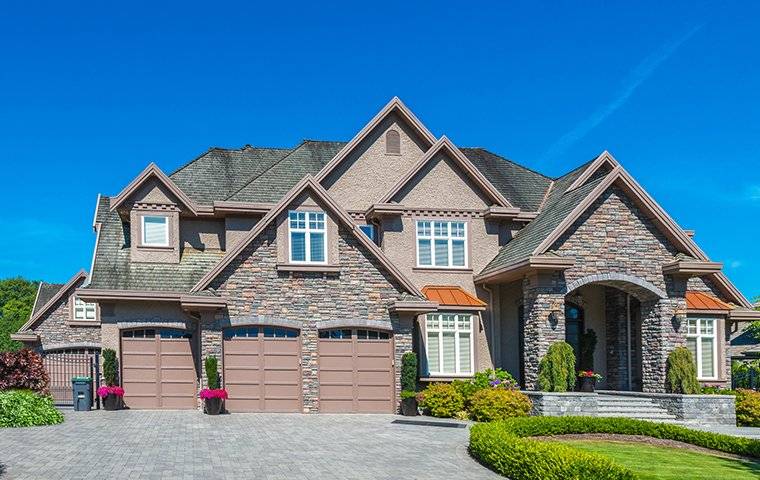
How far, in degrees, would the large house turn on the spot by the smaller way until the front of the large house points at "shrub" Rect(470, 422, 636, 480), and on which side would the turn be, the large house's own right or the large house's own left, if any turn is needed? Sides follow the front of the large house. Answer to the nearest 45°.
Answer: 0° — it already faces it

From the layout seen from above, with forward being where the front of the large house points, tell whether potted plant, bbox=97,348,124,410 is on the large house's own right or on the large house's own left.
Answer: on the large house's own right

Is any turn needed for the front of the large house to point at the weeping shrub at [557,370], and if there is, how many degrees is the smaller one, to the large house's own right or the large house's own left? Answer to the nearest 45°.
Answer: approximately 45° to the large house's own left

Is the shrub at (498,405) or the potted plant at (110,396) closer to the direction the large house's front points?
the shrub

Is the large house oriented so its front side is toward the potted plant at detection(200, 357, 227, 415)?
no

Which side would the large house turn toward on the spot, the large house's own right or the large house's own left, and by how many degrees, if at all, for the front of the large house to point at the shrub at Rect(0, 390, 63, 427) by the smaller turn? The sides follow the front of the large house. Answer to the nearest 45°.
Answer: approximately 45° to the large house's own right

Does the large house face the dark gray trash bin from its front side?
no

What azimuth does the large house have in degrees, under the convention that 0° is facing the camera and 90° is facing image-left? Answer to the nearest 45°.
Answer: approximately 0°

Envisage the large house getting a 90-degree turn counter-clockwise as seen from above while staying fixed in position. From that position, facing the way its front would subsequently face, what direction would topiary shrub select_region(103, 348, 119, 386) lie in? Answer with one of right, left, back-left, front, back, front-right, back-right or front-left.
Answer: back

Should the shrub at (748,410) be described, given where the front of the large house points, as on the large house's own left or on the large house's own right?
on the large house's own left

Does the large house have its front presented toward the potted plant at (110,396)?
no
